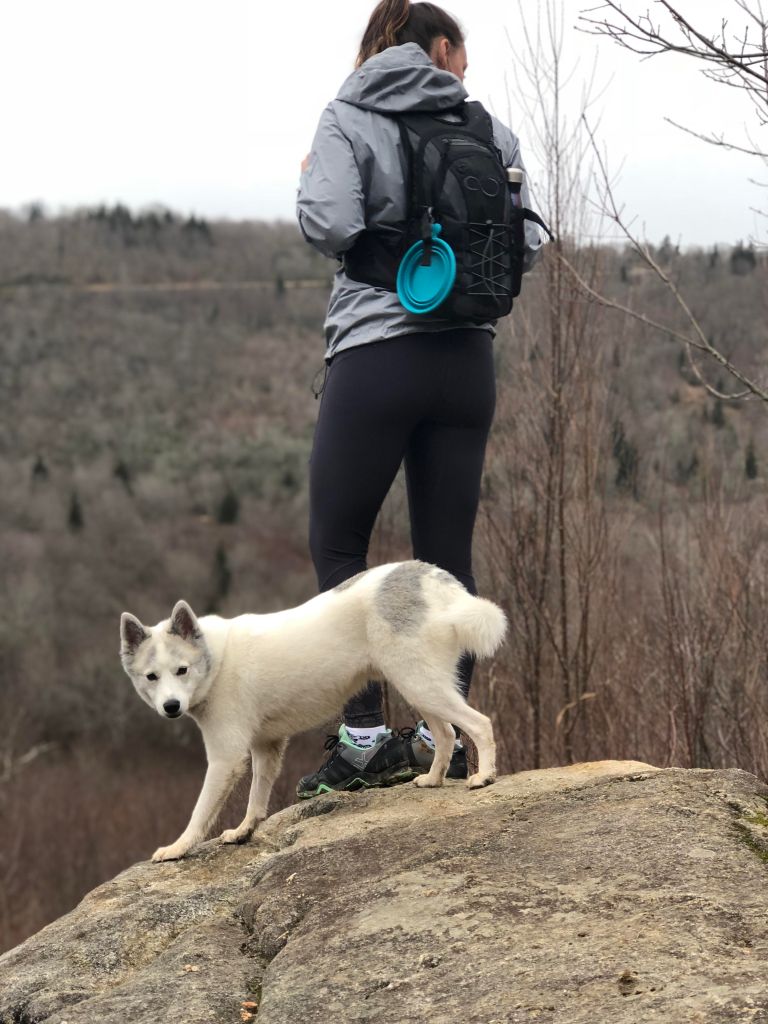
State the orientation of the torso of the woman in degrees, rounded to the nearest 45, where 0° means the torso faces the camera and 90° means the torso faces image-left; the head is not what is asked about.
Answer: approximately 135°

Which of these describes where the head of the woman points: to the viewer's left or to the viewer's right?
to the viewer's right
